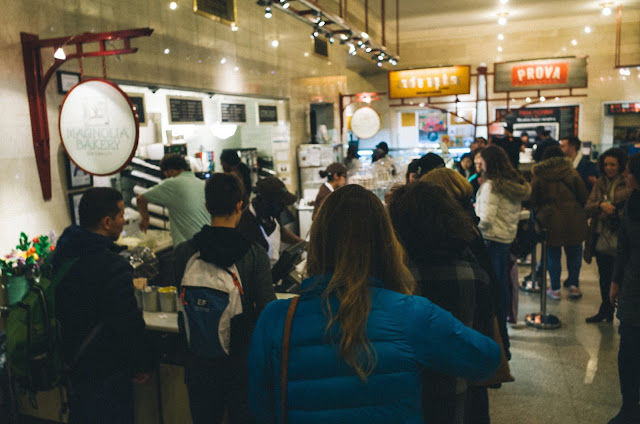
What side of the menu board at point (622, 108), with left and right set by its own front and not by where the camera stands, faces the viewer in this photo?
front

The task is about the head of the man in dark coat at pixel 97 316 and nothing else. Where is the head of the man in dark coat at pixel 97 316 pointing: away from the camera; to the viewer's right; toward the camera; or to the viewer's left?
to the viewer's right

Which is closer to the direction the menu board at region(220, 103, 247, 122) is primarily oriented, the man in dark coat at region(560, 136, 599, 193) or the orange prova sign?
the man in dark coat

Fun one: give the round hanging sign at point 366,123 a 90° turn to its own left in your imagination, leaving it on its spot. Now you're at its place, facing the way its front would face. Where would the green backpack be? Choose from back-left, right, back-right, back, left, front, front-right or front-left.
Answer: right

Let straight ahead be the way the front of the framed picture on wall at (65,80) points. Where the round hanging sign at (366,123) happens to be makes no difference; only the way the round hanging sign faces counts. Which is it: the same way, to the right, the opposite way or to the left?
to the right

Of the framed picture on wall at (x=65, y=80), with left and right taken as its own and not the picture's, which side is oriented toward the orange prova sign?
left

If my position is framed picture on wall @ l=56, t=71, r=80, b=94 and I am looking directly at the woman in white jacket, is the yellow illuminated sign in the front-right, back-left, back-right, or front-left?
front-left

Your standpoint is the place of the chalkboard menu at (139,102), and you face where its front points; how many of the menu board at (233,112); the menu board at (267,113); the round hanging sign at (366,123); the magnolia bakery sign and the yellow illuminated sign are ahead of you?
1

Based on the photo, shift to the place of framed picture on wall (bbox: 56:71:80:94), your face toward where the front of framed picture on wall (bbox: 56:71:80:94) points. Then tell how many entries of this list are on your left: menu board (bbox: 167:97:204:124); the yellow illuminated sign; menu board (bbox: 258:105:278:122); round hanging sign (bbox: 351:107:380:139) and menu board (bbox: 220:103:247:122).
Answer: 5

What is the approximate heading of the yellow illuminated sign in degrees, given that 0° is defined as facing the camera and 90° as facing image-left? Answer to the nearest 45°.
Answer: approximately 0°

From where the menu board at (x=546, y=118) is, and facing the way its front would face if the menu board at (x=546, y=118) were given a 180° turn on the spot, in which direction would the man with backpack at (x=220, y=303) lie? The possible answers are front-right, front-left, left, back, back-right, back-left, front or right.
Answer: back

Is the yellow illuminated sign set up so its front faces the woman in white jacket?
yes

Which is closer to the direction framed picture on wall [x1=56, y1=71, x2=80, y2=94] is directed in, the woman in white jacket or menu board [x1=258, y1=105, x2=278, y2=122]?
the woman in white jacket

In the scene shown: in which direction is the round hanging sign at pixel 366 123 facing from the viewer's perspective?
toward the camera

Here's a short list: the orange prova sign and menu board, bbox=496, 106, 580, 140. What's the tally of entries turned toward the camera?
2

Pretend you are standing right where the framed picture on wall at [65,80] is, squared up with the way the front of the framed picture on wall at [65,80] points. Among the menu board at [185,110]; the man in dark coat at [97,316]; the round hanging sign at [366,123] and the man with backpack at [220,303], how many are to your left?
2
